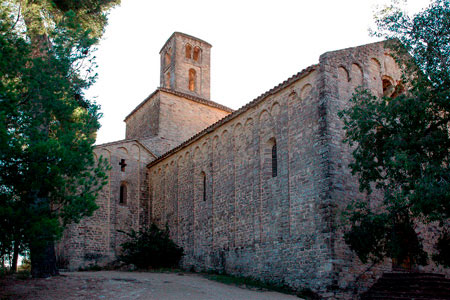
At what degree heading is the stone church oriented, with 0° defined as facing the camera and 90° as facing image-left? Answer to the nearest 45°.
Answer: approximately 315°

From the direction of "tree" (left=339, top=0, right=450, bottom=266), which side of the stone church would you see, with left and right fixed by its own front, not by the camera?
front

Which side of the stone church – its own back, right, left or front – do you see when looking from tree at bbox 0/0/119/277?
right
